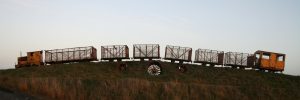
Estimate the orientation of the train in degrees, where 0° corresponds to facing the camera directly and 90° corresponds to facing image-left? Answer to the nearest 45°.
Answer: approximately 90°
